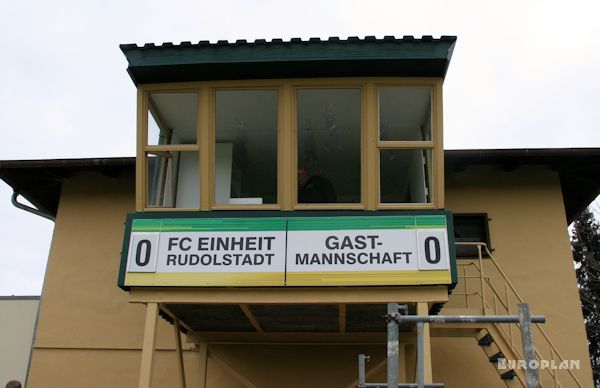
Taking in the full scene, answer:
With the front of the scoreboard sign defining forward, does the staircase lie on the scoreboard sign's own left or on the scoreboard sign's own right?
on the scoreboard sign's own left

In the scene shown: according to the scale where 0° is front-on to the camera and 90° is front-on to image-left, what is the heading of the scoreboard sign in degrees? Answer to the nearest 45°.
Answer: approximately 0°
